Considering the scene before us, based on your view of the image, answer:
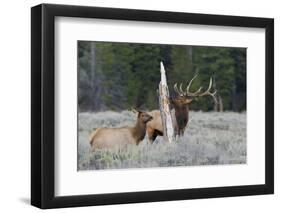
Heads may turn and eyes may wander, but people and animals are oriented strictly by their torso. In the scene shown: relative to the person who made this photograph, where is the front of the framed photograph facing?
facing the viewer and to the right of the viewer
